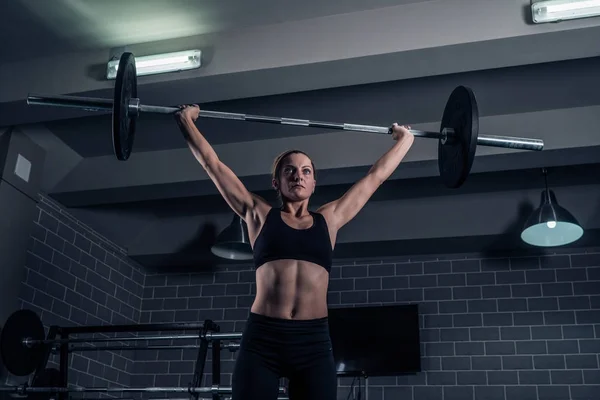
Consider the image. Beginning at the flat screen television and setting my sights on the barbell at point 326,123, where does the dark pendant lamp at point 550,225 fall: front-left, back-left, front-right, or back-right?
front-left

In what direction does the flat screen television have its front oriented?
toward the camera

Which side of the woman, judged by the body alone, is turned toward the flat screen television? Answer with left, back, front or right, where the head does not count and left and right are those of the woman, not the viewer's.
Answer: back

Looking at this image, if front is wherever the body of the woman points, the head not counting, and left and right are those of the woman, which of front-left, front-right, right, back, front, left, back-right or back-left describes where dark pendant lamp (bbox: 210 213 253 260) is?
back

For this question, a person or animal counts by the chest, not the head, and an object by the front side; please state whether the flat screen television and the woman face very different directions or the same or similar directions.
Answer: same or similar directions

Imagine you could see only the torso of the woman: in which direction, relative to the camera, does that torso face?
toward the camera

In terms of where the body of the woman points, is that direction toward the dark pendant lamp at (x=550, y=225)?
no

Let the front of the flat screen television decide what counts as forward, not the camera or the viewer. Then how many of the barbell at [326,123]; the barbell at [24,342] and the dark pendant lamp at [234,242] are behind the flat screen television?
0

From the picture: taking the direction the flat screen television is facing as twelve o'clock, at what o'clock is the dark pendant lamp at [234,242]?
The dark pendant lamp is roughly at 2 o'clock from the flat screen television.

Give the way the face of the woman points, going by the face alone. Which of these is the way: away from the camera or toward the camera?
toward the camera

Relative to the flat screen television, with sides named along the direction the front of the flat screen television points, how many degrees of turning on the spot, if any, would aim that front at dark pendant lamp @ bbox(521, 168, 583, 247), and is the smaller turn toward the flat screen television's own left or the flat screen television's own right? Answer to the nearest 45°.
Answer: approximately 45° to the flat screen television's own left

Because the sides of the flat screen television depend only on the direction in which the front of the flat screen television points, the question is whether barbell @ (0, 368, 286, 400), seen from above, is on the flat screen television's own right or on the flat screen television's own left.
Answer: on the flat screen television's own right

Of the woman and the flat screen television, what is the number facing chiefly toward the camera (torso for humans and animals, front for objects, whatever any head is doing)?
2

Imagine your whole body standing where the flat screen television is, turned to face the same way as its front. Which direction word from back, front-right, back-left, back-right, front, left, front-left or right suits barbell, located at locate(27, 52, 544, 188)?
front

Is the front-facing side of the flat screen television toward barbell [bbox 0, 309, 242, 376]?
no
